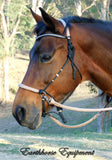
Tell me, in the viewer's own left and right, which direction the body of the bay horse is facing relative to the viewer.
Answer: facing to the left of the viewer

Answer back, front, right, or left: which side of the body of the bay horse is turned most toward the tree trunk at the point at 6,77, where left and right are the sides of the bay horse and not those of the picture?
right
